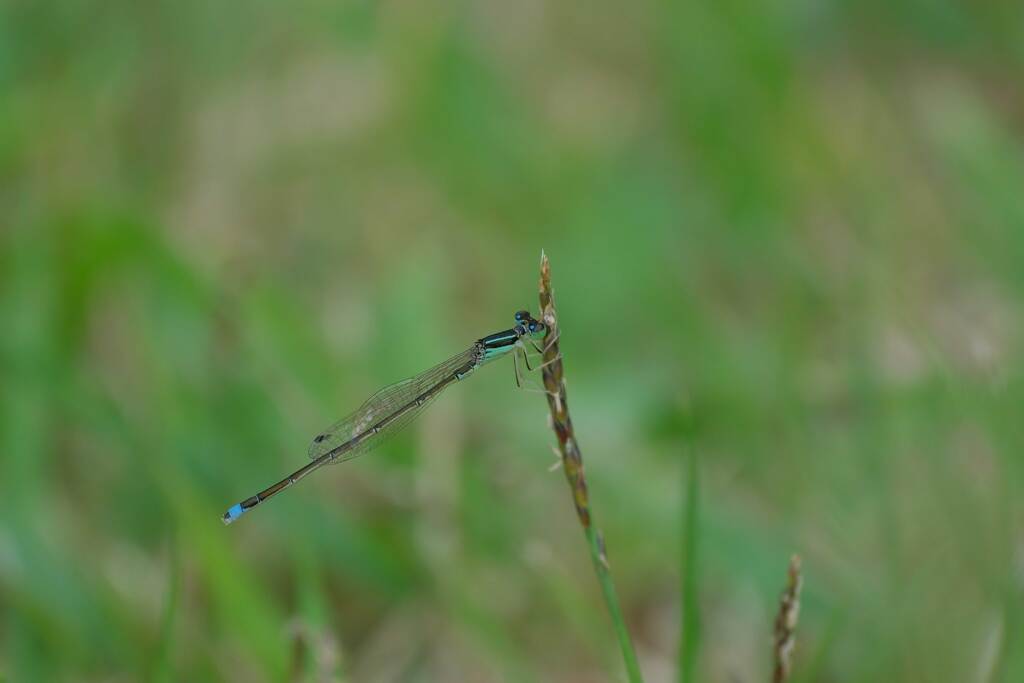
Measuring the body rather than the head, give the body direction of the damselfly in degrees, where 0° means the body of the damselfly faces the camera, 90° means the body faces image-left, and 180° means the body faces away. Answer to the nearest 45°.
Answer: approximately 270°
